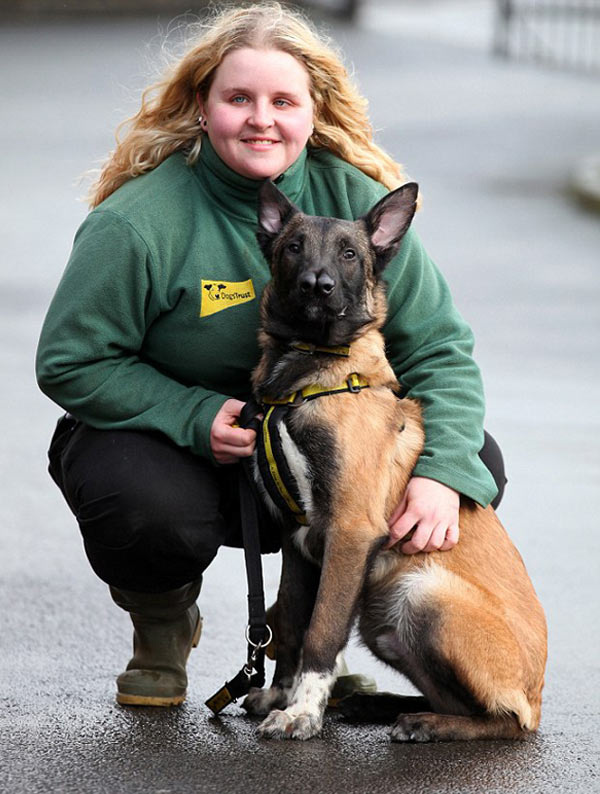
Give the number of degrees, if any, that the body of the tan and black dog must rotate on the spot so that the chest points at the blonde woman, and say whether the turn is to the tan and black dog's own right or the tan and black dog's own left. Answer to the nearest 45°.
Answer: approximately 90° to the tan and black dog's own right

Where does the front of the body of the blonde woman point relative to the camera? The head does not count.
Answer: toward the camera

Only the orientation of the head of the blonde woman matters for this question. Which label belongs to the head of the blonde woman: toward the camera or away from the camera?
toward the camera

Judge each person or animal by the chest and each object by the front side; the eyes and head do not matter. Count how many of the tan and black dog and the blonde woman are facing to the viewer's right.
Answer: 0
